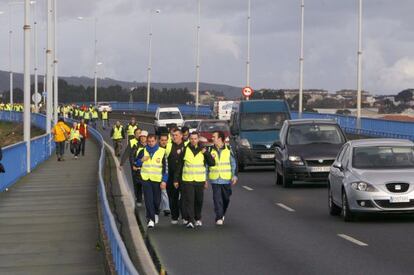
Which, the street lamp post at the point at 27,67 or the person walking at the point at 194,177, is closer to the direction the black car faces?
the person walking

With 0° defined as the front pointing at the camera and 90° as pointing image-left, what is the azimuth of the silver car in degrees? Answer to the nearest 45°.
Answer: approximately 0°

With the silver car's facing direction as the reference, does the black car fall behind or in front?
behind

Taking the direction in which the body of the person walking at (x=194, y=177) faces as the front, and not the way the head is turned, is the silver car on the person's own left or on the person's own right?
on the person's own left

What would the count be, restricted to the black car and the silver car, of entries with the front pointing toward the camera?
2

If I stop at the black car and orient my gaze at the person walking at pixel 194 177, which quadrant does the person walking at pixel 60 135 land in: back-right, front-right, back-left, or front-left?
back-right

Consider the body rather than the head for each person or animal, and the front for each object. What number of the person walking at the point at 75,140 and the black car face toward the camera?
2

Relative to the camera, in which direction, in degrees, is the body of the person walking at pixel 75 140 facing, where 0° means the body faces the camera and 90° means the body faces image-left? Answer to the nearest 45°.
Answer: approximately 0°

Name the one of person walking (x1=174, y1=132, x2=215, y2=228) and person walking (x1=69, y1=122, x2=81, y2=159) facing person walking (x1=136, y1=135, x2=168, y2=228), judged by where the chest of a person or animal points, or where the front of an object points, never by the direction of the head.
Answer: person walking (x1=69, y1=122, x2=81, y2=159)
